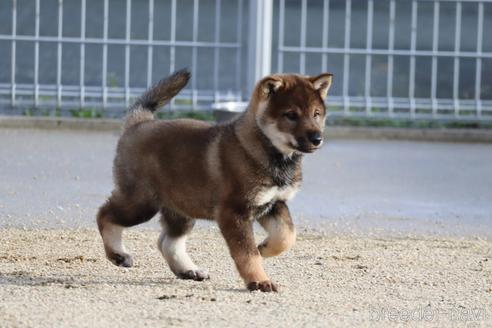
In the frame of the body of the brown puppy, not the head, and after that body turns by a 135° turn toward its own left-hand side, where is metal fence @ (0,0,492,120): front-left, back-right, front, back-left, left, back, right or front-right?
front

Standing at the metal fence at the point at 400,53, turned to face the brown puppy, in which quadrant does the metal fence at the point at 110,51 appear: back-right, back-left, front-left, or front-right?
front-right

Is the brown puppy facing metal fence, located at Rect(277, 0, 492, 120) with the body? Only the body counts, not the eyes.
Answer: no

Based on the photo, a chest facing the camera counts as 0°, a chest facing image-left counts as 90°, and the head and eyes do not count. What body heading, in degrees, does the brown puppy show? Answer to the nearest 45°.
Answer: approximately 315°

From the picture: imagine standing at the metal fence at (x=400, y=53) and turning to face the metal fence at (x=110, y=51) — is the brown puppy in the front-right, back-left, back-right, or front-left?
front-left

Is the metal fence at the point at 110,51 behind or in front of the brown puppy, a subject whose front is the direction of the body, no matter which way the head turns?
behind
